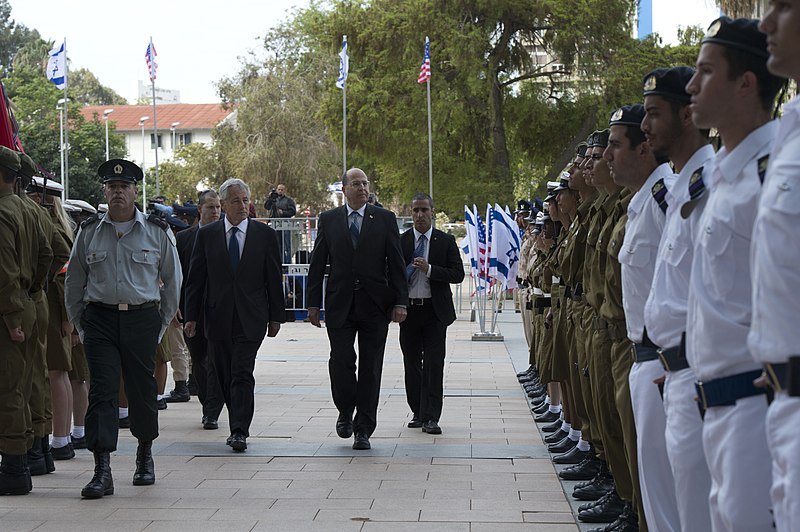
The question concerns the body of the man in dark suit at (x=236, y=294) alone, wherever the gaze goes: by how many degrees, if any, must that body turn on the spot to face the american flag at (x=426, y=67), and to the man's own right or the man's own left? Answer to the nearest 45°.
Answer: approximately 180°

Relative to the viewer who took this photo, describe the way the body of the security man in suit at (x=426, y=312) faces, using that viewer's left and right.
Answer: facing the viewer

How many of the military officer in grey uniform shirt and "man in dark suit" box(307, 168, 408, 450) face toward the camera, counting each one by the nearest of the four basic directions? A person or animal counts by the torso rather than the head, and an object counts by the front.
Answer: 2

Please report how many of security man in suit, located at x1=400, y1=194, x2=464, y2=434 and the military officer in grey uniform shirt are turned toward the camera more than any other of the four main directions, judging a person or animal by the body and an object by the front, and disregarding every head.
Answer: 2

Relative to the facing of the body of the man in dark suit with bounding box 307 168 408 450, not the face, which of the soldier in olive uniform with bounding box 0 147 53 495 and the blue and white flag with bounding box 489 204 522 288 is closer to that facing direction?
the soldier in olive uniform

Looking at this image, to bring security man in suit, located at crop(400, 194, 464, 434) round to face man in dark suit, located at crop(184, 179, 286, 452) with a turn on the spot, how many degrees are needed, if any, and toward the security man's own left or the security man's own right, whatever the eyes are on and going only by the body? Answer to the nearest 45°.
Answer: approximately 45° to the security man's own right

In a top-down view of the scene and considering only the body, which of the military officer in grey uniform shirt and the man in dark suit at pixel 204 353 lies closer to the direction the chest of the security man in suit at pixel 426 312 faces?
the military officer in grey uniform shirt

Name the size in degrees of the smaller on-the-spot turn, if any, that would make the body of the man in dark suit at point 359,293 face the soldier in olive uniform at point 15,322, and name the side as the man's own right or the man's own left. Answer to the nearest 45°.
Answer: approximately 45° to the man's own right

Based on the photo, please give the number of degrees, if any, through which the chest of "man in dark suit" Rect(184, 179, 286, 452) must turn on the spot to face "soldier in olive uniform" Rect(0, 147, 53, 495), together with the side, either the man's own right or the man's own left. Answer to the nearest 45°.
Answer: approximately 45° to the man's own right

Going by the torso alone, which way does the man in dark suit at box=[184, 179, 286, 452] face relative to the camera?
toward the camera

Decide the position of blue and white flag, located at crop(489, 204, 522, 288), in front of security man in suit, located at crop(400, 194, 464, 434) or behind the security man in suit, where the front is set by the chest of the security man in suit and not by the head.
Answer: behind

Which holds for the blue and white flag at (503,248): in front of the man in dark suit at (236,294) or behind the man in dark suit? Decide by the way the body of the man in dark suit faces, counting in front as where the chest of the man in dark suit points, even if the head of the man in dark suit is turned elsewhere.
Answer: behind
